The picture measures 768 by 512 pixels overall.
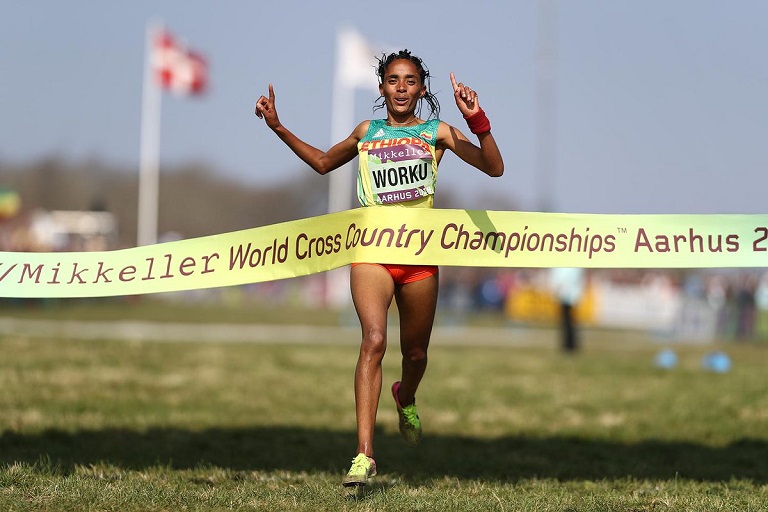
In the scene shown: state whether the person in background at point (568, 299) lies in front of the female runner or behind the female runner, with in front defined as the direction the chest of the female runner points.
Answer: behind

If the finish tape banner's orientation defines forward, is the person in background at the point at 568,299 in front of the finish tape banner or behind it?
behind

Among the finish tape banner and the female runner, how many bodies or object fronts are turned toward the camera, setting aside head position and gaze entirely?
2

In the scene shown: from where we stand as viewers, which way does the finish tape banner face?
facing the viewer

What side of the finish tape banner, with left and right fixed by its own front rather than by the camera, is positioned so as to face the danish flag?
back

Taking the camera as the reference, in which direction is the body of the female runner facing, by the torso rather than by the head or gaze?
toward the camera

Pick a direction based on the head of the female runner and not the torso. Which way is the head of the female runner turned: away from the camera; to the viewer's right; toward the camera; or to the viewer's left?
toward the camera

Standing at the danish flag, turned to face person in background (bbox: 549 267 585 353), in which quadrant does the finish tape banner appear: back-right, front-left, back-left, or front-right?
front-right

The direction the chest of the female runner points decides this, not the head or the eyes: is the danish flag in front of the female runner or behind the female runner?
behind

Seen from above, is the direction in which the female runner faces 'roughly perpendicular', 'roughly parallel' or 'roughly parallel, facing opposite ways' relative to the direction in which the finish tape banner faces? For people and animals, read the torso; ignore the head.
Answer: roughly parallel
